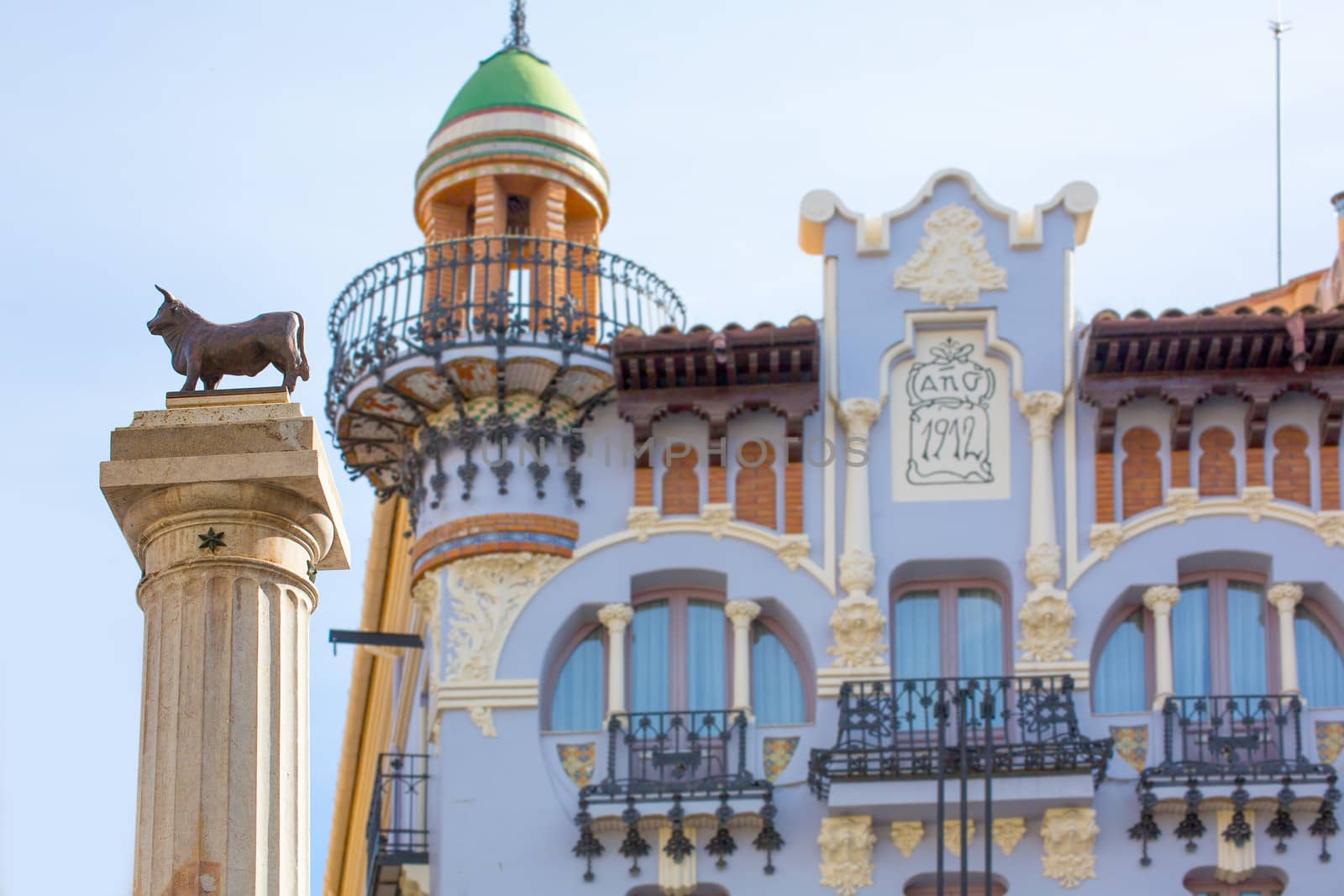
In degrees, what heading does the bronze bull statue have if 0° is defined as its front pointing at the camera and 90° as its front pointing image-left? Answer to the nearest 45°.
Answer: approximately 90°

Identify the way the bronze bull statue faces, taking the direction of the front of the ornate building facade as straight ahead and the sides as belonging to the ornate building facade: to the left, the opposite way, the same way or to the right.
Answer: to the right

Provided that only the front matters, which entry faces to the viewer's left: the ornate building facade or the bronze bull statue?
the bronze bull statue

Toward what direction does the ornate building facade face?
toward the camera

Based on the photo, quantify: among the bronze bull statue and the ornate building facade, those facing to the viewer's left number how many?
1

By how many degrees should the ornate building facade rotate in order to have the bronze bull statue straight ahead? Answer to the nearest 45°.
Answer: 0° — it already faces it

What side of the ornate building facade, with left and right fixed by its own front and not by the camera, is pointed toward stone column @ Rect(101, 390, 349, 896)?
front

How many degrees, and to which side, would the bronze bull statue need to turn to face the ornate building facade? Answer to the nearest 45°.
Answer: approximately 135° to its right
